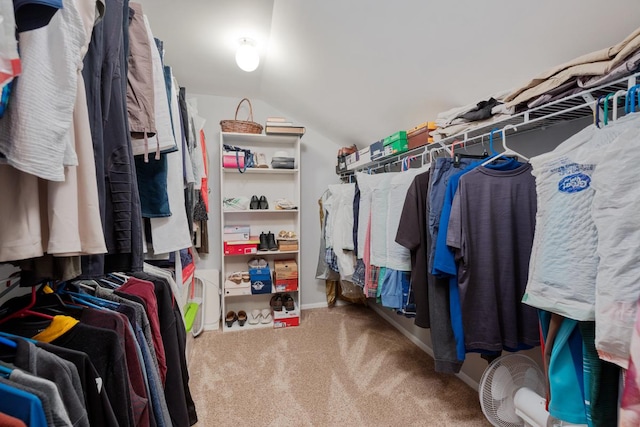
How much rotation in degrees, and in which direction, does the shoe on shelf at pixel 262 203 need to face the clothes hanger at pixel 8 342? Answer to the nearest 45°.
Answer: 0° — it already faces it

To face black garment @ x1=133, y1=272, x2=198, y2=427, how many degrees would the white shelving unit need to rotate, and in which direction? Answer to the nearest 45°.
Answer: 0° — it already faces it

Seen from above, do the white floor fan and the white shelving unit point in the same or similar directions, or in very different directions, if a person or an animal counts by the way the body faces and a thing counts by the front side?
very different directions

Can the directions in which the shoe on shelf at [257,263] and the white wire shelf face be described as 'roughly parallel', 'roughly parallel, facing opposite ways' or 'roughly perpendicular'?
roughly perpendicular

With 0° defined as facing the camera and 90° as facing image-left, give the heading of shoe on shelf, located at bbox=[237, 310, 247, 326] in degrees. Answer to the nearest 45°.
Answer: approximately 0°
